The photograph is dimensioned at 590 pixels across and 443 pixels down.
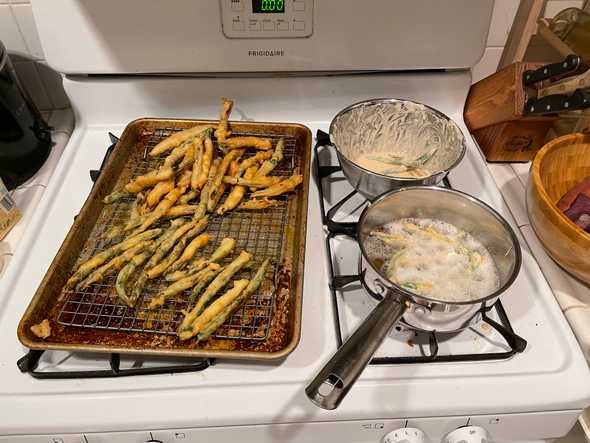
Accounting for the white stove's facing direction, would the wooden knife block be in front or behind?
behind

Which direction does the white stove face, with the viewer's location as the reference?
facing the viewer

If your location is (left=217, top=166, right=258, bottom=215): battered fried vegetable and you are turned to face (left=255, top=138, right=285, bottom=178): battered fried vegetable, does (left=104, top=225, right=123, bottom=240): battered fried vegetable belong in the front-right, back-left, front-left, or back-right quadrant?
back-left
